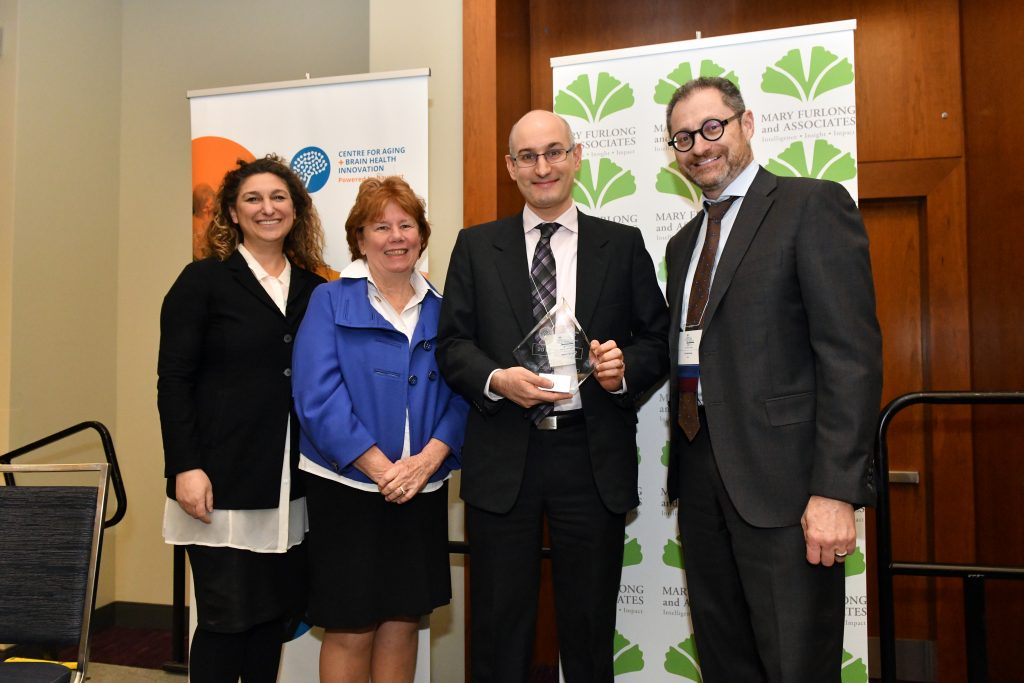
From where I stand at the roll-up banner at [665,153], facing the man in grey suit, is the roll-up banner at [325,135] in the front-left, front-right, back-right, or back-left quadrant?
back-right

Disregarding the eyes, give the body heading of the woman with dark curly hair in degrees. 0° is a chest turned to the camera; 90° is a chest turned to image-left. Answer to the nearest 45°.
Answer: approximately 315°

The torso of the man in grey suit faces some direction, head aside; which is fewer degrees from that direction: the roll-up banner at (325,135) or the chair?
the chair

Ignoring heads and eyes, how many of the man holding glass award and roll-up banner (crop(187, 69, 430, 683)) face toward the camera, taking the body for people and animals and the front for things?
2

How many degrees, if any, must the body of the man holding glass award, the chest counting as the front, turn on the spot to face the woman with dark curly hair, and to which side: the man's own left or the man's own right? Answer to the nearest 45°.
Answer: approximately 90° to the man's own right

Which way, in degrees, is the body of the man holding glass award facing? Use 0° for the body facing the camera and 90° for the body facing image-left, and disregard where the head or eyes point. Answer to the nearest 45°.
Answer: approximately 0°
